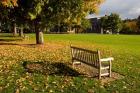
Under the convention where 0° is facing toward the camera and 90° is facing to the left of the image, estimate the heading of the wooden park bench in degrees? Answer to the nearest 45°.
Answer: approximately 225°
